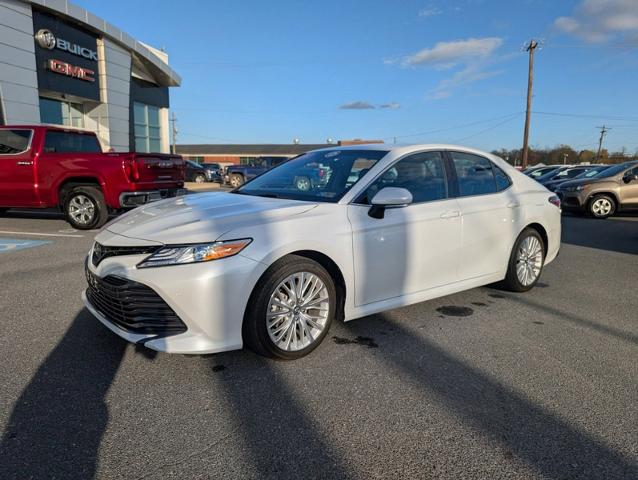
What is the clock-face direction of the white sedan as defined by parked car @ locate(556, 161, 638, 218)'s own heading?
The white sedan is roughly at 11 o'clock from the parked car.

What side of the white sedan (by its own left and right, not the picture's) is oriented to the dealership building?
right

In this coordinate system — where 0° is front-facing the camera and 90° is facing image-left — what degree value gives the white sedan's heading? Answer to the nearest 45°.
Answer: approximately 45°

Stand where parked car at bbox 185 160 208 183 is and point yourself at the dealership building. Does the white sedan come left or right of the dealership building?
left

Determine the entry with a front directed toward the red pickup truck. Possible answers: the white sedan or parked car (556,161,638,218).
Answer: the parked car

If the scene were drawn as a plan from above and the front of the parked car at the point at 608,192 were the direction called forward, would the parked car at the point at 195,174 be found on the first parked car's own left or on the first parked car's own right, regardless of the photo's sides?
on the first parked car's own right

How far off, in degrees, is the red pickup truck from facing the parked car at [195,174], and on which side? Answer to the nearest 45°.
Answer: approximately 45° to its right

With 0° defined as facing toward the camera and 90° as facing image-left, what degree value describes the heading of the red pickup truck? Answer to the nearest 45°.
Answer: approximately 135°

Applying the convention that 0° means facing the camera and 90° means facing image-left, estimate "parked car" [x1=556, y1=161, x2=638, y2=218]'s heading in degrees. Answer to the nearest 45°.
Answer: approximately 45°

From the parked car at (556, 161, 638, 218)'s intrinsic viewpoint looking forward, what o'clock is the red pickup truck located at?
The red pickup truck is roughly at 12 o'clock from the parked car.

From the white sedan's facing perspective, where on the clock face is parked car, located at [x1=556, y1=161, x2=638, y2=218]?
The parked car is roughly at 6 o'clock from the white sedan.
